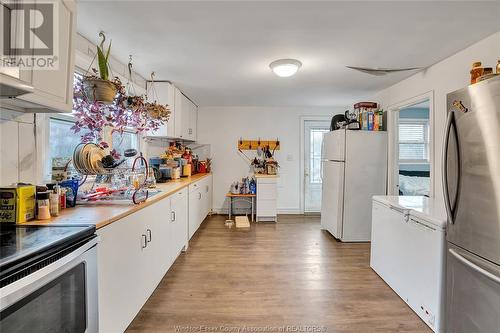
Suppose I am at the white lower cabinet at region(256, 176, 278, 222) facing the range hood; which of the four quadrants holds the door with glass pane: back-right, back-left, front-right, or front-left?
back-left

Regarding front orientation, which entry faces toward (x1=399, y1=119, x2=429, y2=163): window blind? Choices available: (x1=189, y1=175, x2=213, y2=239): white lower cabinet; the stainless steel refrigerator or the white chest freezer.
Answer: the white lower cabinet

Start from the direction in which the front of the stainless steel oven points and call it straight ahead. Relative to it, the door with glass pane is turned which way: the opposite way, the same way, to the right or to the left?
to the right

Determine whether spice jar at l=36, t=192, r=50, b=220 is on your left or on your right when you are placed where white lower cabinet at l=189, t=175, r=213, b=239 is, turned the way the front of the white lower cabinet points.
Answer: on your right

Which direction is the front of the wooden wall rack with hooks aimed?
toward the camera

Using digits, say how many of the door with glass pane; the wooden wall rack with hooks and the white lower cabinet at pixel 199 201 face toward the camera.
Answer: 2

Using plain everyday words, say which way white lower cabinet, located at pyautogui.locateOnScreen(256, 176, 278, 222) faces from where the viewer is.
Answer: facing the viewer

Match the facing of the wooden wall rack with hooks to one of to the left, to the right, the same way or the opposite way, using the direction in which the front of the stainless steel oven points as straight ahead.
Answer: to the right

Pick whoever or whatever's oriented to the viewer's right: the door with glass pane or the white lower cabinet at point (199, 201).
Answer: the white lower cabinet

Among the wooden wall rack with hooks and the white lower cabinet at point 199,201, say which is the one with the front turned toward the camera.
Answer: the wooden wall rack with hooks

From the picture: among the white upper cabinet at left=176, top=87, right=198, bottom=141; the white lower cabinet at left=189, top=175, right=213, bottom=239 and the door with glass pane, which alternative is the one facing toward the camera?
the door with glass pane

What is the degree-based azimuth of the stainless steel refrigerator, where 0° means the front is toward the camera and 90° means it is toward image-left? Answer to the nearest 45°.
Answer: approximately 45°

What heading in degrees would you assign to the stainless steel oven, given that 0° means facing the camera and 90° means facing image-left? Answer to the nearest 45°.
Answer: approximately 315°

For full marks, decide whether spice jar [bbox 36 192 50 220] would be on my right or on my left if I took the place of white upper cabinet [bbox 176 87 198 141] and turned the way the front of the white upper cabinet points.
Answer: on my right

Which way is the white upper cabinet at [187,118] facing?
to the viewer's right

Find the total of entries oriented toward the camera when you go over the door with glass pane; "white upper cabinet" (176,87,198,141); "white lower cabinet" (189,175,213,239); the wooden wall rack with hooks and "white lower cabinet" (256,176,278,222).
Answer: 3
